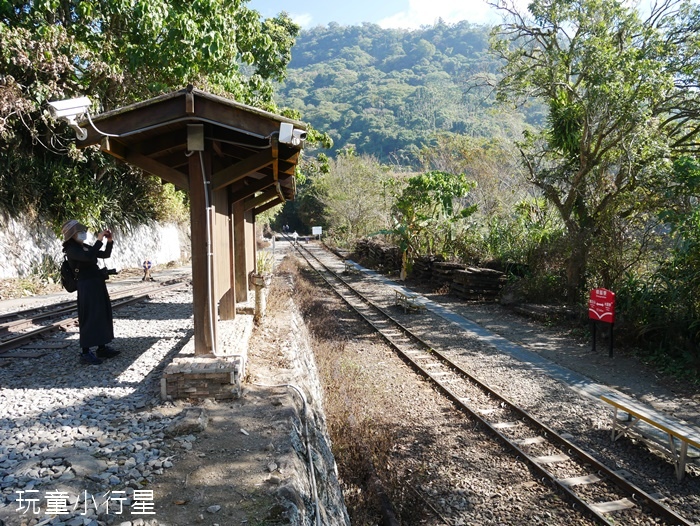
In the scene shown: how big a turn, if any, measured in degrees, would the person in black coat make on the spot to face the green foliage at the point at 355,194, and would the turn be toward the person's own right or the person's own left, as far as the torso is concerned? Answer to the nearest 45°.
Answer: approximately 45° to the person's own left

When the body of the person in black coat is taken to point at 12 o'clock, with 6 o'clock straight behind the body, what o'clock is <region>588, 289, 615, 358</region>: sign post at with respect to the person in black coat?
The sign post is roughly at 12 o'clock from the person in black coat.

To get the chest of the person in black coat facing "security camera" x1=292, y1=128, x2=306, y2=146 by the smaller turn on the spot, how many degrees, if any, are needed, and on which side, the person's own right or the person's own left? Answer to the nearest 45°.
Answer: approximately 45° to the person's own right

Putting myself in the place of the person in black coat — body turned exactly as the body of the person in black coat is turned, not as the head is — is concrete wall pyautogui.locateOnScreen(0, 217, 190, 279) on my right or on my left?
on my left

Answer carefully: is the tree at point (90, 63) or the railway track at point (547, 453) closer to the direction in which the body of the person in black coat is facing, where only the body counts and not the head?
the railway track

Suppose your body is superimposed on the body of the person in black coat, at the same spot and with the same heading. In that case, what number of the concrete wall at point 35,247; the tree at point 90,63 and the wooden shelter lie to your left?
2

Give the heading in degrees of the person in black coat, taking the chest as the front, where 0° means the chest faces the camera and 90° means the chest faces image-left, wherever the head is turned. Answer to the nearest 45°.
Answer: approximately 270°

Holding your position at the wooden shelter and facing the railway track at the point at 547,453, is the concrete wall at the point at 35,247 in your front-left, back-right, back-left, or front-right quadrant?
back-left

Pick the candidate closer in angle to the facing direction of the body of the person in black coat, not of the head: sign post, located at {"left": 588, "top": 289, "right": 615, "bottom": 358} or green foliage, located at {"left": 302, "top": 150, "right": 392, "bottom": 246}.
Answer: the sign post

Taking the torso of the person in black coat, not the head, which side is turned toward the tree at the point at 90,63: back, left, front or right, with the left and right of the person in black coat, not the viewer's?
left
